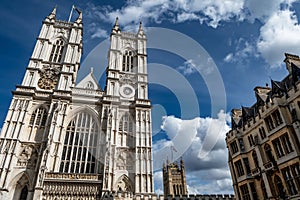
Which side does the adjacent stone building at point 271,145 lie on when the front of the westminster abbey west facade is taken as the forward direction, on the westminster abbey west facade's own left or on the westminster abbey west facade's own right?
on the westminster abbey west facade's own left

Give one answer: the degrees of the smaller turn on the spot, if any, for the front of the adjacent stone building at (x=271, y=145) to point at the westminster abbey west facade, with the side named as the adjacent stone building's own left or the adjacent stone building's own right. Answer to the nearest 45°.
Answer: approximately 45° to the adjacent stone building's own right

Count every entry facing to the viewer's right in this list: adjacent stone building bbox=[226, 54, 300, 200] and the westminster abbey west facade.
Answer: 0

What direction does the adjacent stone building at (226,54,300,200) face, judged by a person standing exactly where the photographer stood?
facing the viewer and to the left of the viewer

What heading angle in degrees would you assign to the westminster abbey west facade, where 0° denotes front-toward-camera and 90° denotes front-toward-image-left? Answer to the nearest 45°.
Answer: approximately 0°

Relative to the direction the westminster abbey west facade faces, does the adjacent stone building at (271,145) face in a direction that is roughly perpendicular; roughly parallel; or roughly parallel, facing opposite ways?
roughly perpendicular
